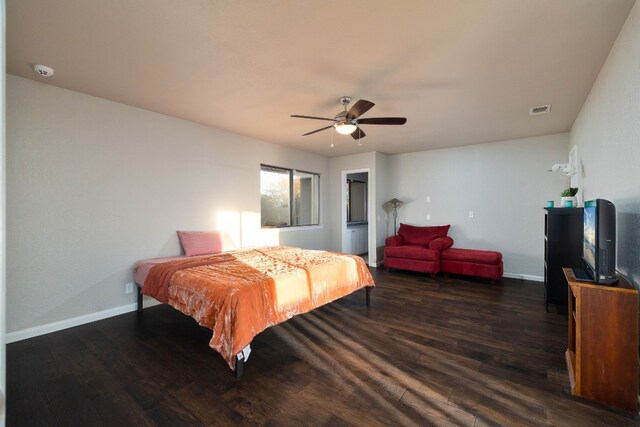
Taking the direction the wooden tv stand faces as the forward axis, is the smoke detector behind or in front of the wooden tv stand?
in front

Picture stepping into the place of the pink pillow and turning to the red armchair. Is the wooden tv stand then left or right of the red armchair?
right

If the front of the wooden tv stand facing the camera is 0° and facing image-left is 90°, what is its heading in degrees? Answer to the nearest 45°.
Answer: approximately 90°

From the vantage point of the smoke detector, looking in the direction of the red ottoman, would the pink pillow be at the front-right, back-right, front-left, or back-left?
front-left

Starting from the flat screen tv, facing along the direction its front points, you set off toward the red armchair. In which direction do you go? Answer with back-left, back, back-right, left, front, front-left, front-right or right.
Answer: front-right

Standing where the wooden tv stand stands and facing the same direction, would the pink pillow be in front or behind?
in front

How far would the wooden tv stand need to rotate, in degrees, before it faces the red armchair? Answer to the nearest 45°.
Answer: approximately 45° to its right

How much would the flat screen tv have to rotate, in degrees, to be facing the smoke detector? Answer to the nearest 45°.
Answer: approximately 45° to its left

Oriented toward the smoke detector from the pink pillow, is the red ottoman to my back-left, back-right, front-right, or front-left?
back-left

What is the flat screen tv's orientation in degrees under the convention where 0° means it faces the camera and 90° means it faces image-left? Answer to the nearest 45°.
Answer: approximately 90°
